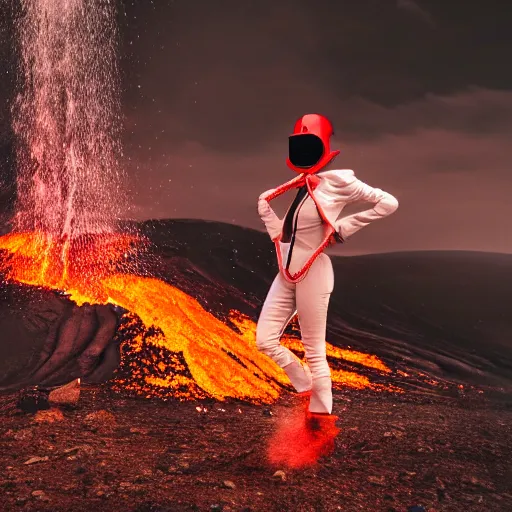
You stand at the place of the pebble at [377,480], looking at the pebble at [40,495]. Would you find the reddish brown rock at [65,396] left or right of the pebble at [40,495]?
right

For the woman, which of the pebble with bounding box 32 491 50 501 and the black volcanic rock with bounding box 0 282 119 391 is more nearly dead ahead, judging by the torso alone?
the pebble

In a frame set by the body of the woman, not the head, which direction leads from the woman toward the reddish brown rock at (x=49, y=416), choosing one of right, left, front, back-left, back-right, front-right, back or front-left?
front-right

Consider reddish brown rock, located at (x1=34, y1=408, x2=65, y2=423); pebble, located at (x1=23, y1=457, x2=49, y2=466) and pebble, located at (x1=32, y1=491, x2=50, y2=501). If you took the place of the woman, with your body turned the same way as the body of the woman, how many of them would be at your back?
0

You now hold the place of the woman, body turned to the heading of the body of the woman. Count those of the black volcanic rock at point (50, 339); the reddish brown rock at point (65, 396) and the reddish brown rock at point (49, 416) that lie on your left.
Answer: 0

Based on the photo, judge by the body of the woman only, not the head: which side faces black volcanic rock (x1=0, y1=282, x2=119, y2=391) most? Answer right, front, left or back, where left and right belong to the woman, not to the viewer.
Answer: right

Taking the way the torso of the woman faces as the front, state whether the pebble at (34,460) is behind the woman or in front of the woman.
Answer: in front

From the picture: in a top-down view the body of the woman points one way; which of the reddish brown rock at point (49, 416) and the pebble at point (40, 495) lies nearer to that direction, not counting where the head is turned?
the pebble
